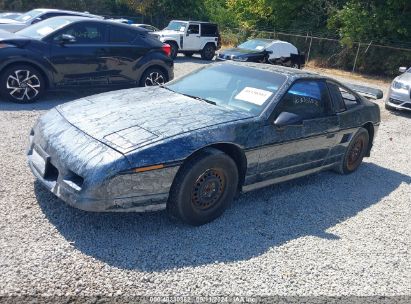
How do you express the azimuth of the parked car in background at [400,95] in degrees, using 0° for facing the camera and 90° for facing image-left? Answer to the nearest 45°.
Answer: approximately 45°

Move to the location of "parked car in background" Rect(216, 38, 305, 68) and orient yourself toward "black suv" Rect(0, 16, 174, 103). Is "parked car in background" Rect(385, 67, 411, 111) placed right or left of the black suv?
left

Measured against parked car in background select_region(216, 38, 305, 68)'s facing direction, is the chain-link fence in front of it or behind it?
behind

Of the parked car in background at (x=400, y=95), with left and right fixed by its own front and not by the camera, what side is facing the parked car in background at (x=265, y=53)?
right

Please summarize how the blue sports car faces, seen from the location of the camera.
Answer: facing the viewer and to the left of the viewer

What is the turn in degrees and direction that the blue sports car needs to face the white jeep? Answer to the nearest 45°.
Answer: approximately 135° to its right

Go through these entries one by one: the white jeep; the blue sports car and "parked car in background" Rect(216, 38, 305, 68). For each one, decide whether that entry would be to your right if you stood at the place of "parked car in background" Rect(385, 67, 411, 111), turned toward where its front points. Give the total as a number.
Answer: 2

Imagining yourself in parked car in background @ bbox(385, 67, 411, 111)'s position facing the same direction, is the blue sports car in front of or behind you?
in front
